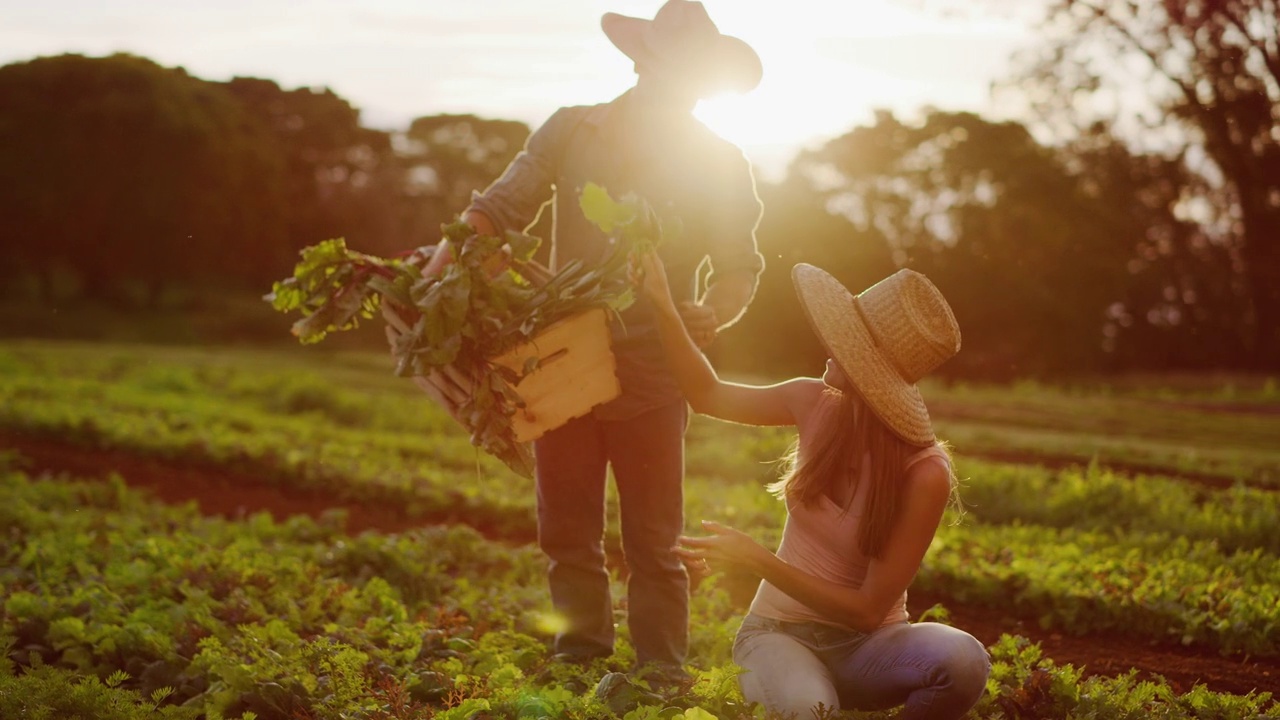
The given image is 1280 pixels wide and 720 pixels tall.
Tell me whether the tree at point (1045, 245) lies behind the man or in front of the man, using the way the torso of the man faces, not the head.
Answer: behind

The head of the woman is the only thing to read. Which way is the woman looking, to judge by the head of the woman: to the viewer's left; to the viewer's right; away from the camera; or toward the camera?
to the viewer's left

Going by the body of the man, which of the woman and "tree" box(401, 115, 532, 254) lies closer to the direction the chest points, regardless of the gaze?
the woman

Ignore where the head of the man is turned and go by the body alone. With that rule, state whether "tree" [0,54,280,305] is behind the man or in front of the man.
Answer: behind

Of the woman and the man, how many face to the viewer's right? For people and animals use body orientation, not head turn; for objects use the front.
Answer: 0

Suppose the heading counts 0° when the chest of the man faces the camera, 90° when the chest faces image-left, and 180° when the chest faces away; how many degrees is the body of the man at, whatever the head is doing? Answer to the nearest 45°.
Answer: approximately 0°

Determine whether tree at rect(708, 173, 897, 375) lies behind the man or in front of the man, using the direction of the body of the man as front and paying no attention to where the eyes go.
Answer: behind

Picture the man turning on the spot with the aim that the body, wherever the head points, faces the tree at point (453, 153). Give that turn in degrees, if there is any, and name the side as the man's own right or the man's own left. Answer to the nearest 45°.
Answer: approximately 180°

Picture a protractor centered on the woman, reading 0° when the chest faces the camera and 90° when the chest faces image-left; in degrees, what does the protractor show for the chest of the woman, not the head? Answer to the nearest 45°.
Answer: approximately 45°
